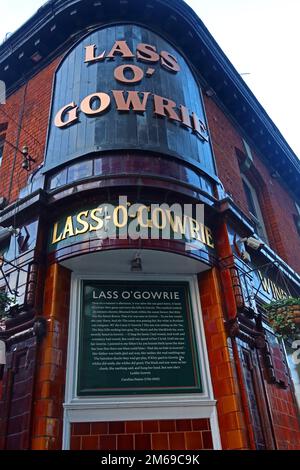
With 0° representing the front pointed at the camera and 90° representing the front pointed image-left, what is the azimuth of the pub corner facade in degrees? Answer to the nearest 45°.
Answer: approximately 0°
